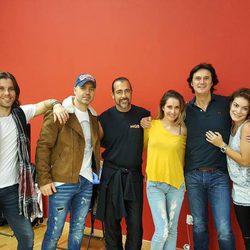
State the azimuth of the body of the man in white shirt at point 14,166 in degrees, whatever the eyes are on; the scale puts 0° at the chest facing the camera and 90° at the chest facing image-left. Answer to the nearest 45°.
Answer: approximately 0°

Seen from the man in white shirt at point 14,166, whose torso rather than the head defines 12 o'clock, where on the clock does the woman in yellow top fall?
The woman in yellow top is roughly at 9 o'clock from the man in white shirt.

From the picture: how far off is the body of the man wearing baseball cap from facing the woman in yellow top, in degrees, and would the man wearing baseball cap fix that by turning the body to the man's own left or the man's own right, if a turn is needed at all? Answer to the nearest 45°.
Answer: approximately 45° to the man's own left

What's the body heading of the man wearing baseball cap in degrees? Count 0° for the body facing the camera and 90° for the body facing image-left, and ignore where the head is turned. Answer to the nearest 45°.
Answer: approximately 315°
